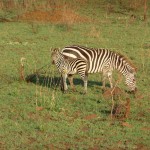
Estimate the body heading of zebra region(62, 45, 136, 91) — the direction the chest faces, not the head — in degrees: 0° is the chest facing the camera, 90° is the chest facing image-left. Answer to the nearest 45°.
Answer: approximately 270°

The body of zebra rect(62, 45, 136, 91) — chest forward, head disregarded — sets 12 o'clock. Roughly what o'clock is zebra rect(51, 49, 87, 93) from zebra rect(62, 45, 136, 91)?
zebra rect(51, 49, 87, 93) is roughly at 5 o'clock from zebra rect(62, 45, 136, 91).
